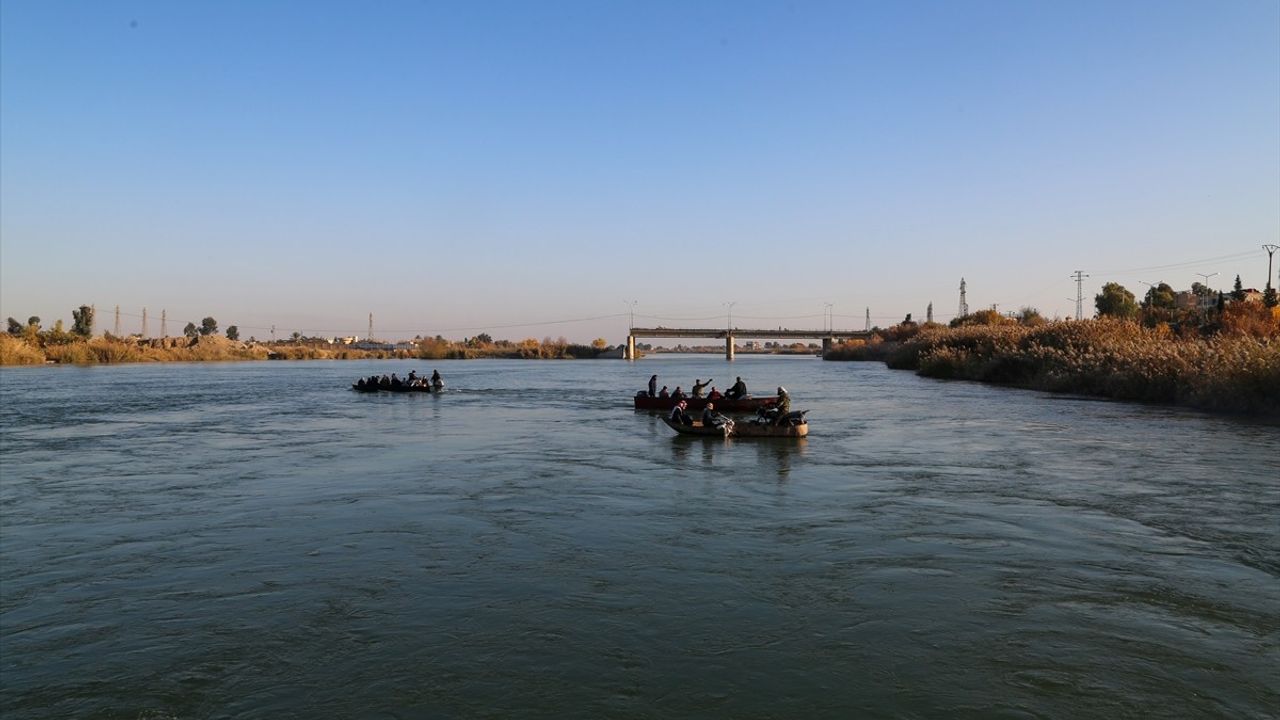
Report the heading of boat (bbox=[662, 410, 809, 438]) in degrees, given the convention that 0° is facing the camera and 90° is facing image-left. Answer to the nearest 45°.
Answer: approximately 90°

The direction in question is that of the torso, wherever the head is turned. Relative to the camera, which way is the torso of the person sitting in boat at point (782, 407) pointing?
to the viewer's left
